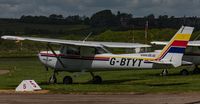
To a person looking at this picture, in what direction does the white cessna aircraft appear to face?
facing away from the viewer and to the left of the viewer
